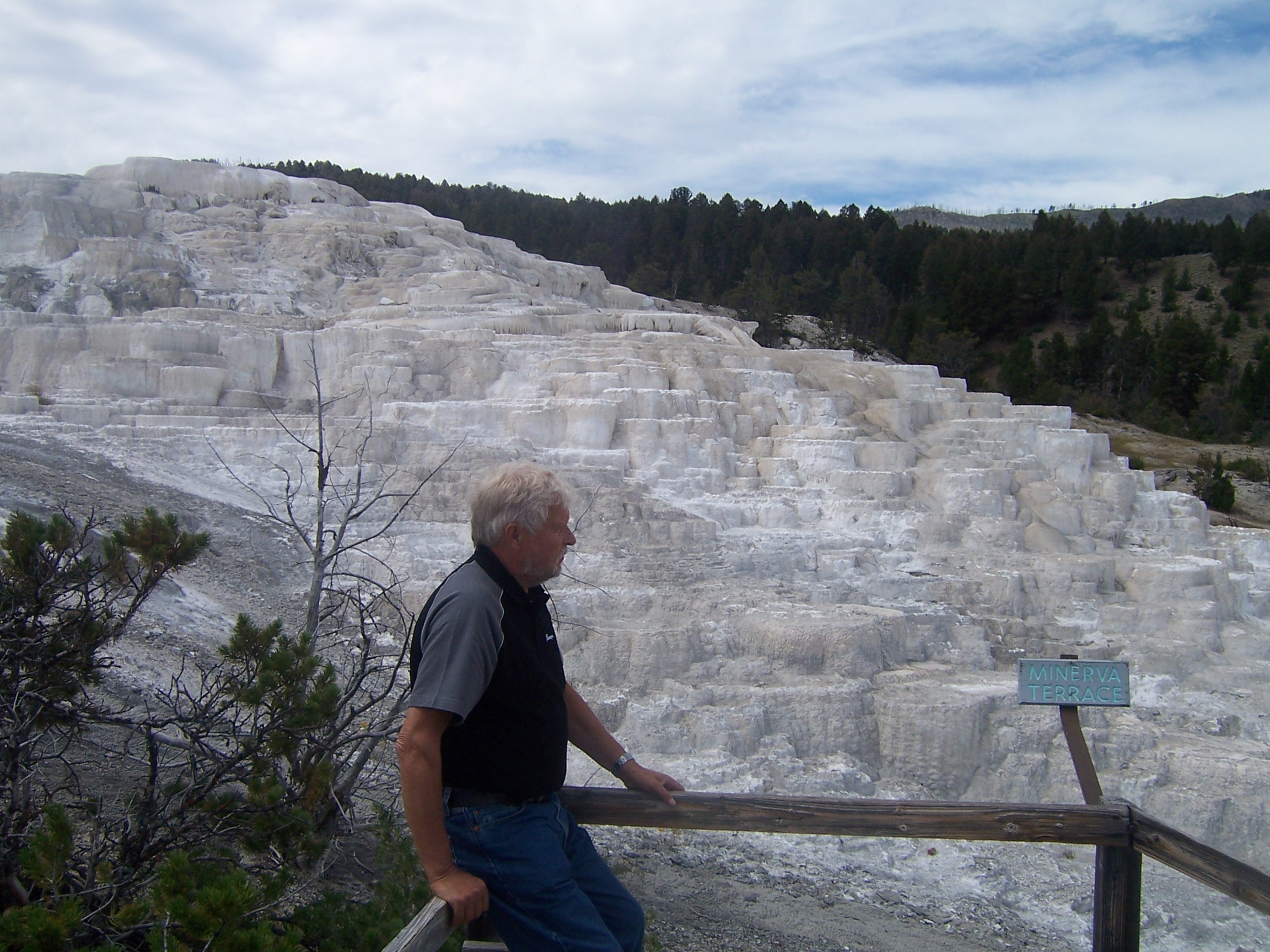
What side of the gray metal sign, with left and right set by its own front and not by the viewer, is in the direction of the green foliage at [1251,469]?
back

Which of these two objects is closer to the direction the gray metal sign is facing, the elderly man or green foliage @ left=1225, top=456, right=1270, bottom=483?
the elderly man

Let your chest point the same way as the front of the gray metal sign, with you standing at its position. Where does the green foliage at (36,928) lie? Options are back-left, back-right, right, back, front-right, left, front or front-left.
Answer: front-right

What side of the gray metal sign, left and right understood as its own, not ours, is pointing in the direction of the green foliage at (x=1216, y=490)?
back

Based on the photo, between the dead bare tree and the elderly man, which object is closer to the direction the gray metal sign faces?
the elderly man

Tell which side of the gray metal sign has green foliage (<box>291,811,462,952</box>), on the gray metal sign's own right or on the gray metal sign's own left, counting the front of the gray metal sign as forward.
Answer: on the gray metal sign's own right

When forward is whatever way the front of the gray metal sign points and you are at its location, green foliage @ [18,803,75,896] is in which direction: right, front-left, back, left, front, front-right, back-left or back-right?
front-right

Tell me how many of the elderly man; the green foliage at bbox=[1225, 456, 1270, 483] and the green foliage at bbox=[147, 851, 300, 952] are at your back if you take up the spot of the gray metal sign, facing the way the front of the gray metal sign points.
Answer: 1

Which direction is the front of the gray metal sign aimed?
toward the camera

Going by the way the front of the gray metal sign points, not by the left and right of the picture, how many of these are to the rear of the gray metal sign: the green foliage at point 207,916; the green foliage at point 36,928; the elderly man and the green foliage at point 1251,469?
1

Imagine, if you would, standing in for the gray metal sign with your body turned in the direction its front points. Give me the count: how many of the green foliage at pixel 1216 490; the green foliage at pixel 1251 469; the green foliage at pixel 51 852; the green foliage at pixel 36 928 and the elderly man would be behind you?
2

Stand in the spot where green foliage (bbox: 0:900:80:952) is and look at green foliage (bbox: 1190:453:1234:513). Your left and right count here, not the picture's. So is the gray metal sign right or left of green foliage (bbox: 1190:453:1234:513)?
right

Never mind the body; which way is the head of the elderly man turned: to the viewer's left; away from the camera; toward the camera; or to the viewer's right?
to the viewer's right

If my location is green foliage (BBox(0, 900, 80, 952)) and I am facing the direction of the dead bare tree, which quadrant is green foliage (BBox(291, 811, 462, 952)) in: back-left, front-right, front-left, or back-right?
front-right
